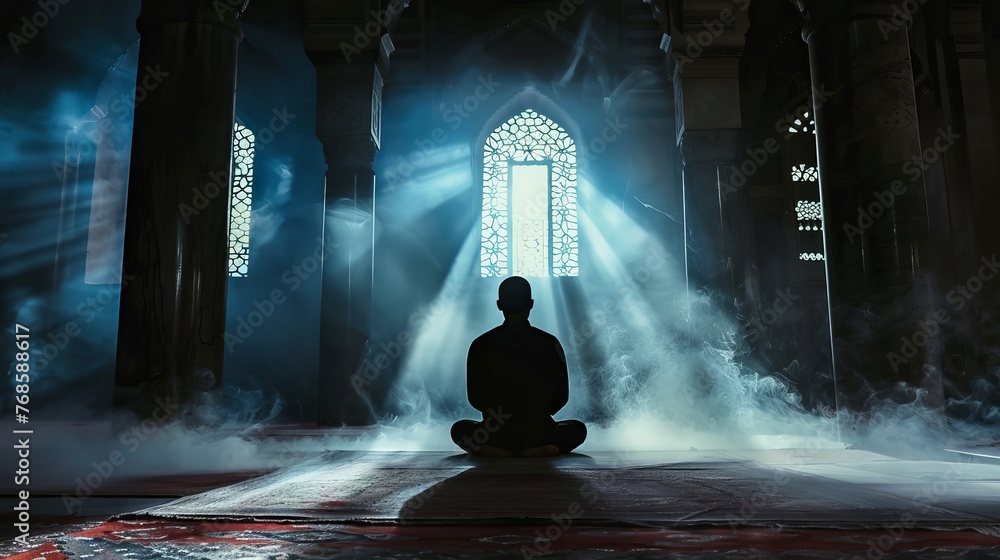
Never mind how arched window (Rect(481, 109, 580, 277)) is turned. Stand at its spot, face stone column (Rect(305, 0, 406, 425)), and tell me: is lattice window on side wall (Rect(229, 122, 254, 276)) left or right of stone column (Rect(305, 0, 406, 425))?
right

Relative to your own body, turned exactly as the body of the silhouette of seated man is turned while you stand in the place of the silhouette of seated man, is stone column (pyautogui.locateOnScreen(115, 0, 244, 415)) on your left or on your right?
on your left

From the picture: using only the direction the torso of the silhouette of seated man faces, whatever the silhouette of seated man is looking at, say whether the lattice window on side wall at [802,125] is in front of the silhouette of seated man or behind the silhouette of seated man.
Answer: in front

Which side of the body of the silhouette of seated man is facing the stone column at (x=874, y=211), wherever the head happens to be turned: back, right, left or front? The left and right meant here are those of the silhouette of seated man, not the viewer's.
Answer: right

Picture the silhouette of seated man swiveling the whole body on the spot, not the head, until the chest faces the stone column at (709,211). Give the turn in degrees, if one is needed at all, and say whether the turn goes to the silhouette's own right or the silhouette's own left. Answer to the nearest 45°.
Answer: approximately 45° to the silhouette's own right

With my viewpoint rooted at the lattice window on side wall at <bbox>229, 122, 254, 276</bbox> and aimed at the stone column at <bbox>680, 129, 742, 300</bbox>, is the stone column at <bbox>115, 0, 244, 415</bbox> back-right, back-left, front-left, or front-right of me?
front-right

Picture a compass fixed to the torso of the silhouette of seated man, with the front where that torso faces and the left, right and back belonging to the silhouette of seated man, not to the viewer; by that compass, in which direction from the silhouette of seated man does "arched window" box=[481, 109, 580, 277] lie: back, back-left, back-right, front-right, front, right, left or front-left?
front

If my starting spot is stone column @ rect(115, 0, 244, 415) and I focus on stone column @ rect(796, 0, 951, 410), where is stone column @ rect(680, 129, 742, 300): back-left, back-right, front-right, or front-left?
front-left

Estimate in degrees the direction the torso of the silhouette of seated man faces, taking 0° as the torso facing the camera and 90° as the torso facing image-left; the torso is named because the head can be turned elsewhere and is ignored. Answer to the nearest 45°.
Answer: approximately 180°

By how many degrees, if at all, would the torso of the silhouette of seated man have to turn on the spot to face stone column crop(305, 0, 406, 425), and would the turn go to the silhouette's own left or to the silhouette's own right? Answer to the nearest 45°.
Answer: approximately 45° to the silhouette's own left

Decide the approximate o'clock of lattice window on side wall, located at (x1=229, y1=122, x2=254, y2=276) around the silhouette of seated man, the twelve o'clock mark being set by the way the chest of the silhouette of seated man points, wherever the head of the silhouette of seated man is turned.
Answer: The lattice window on side wall is roughly at 11 o'clock from the silhouette of seated man.

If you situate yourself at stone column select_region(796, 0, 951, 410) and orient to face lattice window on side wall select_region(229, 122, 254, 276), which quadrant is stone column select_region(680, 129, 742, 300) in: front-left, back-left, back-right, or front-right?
front-right

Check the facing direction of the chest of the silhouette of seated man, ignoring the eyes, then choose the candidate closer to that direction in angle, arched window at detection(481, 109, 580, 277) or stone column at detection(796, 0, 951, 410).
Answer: the arched window
